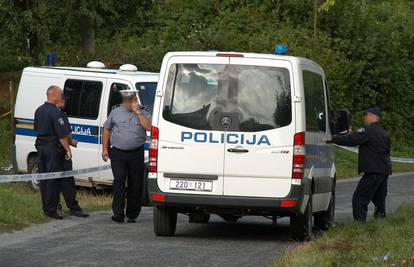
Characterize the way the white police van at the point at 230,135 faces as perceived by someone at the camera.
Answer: facing away from the viewer

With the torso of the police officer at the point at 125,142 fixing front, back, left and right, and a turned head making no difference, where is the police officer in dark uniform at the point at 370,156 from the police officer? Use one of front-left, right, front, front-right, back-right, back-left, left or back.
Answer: left

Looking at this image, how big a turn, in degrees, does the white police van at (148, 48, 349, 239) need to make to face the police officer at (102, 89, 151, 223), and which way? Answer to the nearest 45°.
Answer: approximately 45° to its left

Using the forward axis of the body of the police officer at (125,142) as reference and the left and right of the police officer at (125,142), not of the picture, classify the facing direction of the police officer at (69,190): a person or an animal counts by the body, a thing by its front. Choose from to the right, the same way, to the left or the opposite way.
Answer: to the left

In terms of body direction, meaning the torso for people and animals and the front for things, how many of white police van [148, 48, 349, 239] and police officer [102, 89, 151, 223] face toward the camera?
1

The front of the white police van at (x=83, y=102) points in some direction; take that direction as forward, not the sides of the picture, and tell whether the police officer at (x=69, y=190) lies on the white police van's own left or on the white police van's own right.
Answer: on the white police van's own right

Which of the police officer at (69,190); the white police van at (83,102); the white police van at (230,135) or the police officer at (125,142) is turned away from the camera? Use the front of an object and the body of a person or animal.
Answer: the white police van at (230,135)

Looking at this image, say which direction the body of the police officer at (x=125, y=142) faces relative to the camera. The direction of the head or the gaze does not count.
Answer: toward the camera

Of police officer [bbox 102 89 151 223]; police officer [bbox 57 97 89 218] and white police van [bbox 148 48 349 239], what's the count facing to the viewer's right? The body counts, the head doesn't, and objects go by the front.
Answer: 1

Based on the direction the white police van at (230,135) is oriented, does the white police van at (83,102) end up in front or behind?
in front

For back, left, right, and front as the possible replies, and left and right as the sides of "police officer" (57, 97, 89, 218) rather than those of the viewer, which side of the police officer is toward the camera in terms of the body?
right

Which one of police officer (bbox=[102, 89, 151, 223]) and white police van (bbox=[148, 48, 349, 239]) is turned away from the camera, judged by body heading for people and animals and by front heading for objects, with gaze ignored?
the white police van
